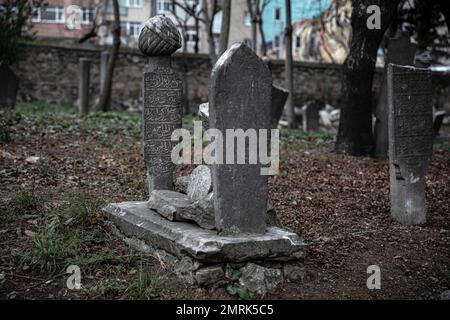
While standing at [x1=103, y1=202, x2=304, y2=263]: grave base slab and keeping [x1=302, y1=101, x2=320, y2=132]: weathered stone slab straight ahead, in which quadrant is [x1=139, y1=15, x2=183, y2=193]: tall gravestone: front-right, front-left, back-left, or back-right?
front-left

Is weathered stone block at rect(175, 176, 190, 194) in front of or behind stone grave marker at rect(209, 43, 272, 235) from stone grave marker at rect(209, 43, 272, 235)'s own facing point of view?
behind

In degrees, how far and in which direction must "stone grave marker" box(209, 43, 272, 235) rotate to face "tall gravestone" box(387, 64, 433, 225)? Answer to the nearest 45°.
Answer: approximately 135° to its left

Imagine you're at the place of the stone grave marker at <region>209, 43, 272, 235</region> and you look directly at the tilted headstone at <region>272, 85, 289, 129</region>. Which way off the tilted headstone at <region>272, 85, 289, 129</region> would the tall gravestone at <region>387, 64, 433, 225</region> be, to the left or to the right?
right

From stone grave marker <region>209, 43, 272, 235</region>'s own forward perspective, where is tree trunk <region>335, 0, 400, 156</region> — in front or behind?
behind

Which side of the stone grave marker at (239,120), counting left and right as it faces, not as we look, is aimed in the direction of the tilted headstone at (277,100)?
back

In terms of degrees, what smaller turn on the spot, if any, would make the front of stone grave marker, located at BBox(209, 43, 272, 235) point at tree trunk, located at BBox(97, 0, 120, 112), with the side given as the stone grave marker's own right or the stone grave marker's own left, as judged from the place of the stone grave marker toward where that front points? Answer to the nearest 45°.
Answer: approximately 180°

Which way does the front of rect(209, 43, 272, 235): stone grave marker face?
toward the camera
